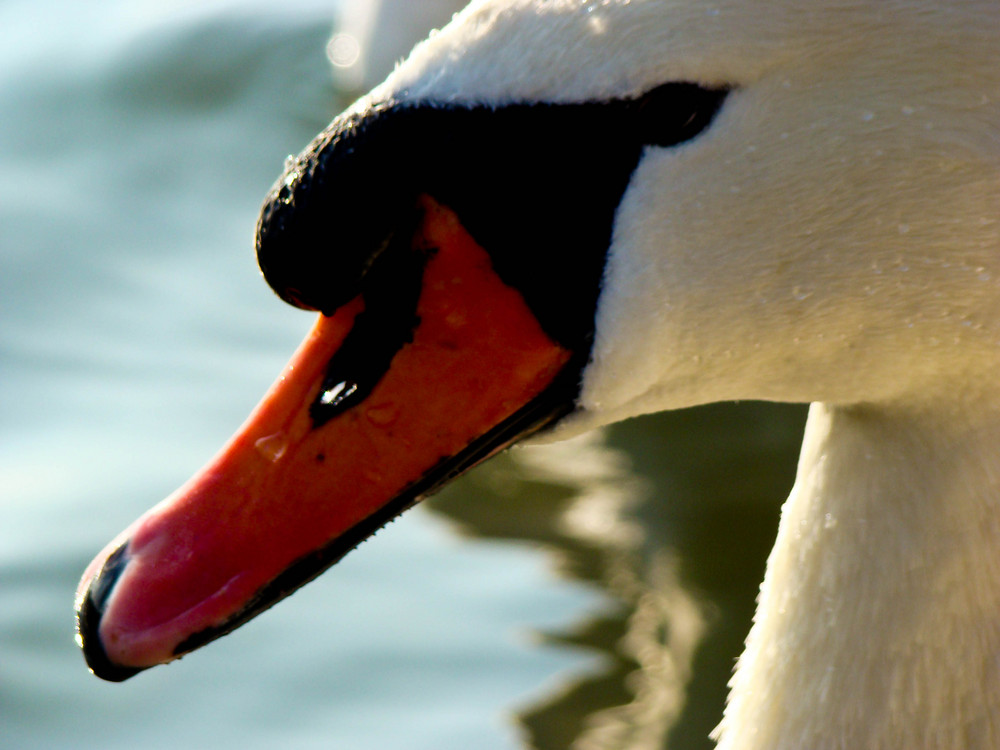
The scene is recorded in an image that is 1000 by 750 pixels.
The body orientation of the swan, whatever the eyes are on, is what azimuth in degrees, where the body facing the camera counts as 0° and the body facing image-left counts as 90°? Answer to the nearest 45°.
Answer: approximately 90°
